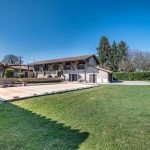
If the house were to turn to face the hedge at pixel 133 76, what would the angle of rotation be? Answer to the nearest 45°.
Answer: approximately 135° to its left

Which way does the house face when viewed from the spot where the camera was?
facing the viewer and to the left of the viewer
